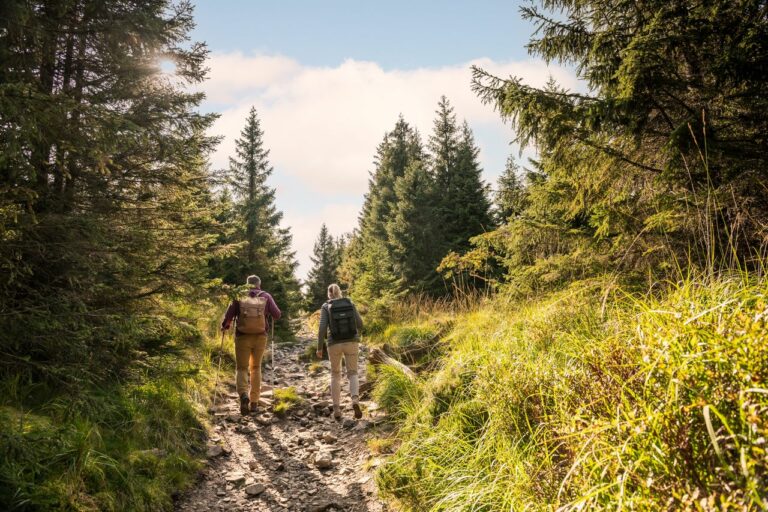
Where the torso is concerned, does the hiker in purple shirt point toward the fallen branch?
no

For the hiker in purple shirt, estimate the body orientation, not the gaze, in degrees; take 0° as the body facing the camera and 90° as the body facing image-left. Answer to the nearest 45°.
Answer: approximately 180°

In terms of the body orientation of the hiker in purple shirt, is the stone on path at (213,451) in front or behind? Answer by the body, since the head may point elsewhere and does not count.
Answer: behind

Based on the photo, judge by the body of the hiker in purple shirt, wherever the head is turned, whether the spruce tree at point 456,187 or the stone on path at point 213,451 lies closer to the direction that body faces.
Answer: the spruce tree

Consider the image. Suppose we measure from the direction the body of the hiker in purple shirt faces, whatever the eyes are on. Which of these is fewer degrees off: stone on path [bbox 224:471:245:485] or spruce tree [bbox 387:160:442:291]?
the spruce tree

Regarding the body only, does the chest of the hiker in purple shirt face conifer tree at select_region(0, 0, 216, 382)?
no

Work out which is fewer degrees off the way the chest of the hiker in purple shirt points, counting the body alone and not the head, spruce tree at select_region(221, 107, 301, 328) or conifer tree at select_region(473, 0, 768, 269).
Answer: the spruce tree

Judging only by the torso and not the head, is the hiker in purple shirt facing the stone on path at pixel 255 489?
no

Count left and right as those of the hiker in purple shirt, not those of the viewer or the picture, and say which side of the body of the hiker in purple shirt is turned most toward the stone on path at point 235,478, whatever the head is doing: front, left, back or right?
back

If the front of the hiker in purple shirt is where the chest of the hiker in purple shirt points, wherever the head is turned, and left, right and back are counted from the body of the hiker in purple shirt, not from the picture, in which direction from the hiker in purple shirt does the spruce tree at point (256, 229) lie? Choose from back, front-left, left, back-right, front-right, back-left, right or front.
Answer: front

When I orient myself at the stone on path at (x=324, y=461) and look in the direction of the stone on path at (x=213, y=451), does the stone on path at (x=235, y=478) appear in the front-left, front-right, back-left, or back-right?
front-left

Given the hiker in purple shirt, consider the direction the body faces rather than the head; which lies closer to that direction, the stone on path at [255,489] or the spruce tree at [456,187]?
the spruce tree

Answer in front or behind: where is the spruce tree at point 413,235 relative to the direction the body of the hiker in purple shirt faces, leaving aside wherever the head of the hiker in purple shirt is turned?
in front

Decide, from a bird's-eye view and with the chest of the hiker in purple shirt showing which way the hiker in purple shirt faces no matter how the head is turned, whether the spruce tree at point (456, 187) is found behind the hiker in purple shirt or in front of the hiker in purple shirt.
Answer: in front
